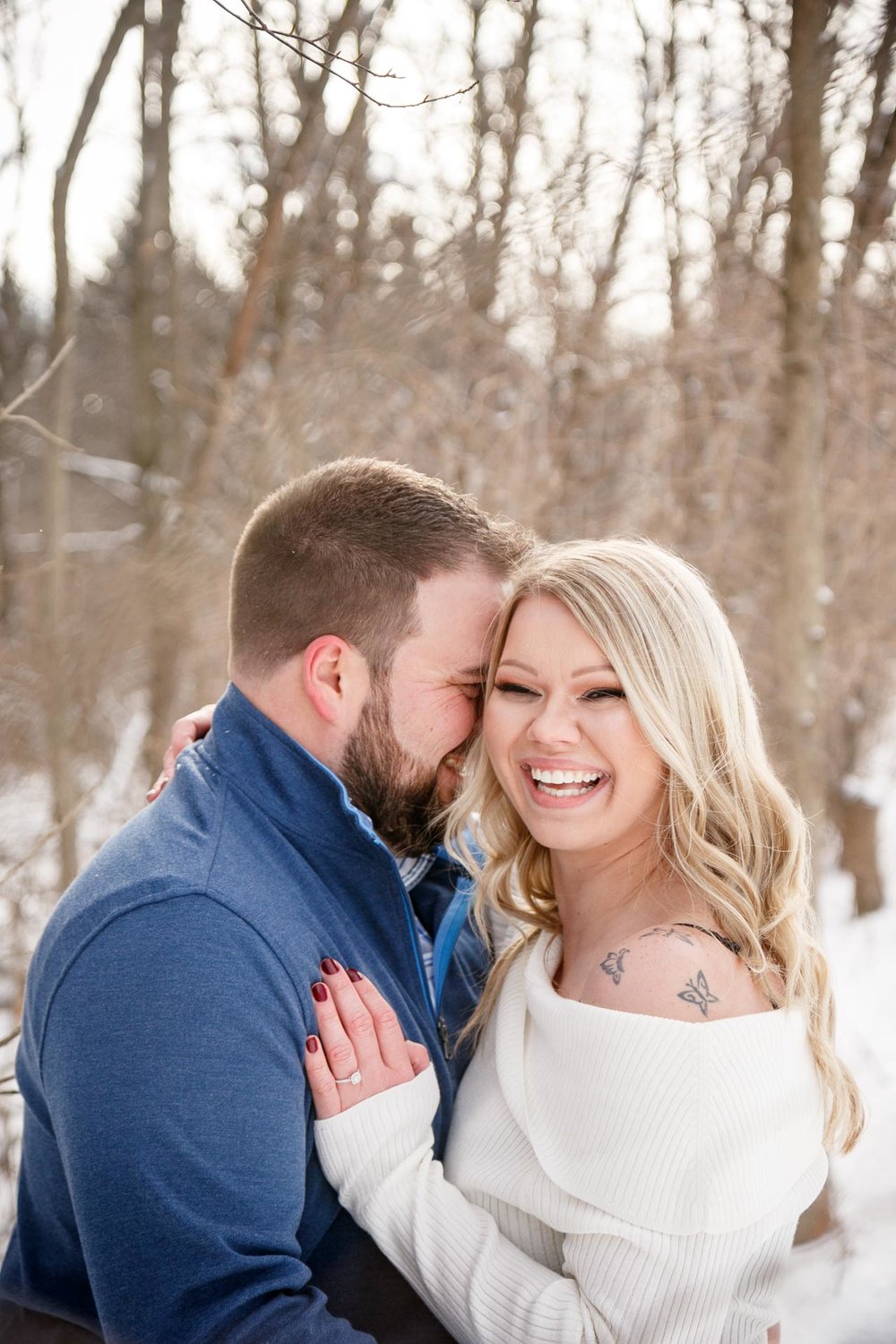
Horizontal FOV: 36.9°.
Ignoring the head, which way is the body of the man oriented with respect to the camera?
to the viewer's right

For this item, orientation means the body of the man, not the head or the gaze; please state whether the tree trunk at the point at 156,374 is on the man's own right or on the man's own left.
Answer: on the man's own left

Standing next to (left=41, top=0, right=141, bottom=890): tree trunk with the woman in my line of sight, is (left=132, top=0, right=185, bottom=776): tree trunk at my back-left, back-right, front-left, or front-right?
back-left

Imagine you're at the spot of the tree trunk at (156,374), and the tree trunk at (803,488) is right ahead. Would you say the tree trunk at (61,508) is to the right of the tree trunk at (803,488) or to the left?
right

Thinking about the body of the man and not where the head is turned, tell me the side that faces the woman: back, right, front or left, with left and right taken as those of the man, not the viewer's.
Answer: front

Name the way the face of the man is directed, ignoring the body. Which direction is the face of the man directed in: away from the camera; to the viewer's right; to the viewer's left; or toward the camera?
to the viewer's right

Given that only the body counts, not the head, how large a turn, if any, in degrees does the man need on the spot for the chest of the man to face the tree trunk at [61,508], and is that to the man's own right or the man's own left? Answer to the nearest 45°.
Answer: approximately 90° to the man's own left

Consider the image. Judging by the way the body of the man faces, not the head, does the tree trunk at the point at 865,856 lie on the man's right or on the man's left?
on the man's left
